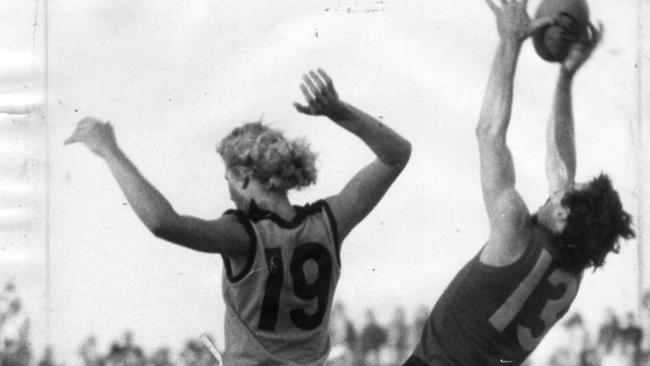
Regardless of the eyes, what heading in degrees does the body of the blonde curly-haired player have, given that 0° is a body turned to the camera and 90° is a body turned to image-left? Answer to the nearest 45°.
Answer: approximately 135°

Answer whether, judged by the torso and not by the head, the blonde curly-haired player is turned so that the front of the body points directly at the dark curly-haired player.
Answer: no
